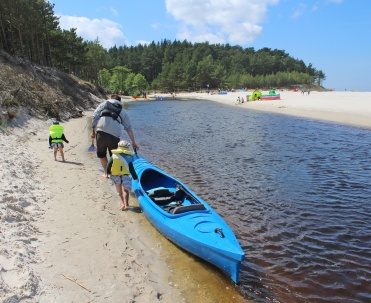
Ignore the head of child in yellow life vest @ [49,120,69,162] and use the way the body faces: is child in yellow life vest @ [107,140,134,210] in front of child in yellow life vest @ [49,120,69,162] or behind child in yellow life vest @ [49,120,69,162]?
behind

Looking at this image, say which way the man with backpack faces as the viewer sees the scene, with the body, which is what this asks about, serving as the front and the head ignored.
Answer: away from the camera

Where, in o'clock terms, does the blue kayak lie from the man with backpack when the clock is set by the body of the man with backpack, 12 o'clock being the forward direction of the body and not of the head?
The blue kayak is roughly at 5 o'clock from the man with backpack.

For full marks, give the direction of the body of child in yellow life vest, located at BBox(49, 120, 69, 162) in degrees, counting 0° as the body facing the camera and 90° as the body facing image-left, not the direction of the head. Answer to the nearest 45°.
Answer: approximately 180°

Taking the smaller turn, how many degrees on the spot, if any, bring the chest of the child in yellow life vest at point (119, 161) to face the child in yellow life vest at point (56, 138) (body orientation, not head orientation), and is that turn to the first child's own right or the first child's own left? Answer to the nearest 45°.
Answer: approximately 45° to the first child's own left

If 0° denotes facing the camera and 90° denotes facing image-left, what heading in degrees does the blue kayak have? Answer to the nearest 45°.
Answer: approximately 135°

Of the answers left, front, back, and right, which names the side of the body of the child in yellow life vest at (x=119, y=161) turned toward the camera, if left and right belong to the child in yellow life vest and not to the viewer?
back
